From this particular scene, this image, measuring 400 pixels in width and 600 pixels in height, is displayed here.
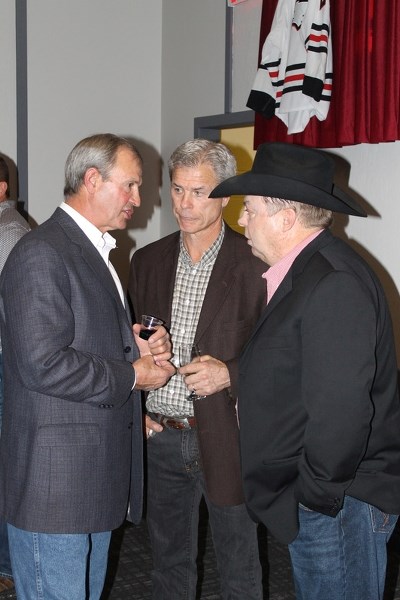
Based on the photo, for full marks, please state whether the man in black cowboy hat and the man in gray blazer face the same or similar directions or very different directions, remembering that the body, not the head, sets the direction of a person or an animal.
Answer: very different directions

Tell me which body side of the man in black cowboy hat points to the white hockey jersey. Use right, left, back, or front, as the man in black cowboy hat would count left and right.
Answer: right

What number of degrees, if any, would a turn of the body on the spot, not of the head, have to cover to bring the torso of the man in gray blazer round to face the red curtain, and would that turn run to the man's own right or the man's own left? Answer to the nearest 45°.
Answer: approximately 45° to the man's own left

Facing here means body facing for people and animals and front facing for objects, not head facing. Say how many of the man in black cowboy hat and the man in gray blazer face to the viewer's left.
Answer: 1

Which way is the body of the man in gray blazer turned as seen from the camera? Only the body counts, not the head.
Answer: to the viewer's right

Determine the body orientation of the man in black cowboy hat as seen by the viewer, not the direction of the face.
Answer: to the viewer's left

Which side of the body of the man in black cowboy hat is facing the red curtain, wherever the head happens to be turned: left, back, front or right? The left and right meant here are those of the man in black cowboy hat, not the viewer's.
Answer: right

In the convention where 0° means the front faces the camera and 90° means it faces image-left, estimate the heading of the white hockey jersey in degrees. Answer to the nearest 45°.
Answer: approximately 45°
